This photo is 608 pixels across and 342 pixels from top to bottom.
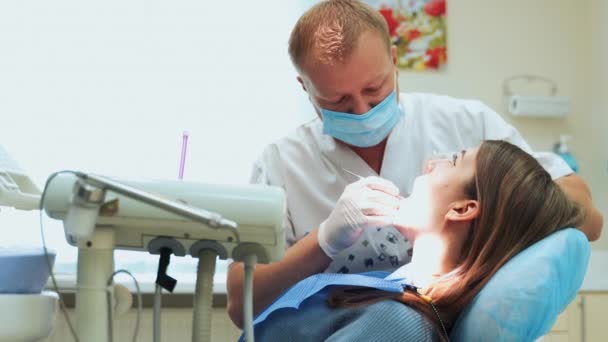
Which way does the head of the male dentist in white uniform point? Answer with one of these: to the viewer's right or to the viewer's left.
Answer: to the viewer's right

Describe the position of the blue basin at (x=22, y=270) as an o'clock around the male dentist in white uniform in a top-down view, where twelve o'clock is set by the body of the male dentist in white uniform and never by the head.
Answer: The blue basin is roughly at 1 o'clock from the male dentist in white uniform.

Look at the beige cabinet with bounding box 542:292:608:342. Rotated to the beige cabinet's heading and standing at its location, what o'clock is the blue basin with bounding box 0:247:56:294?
The blue basin is roughly at 1 o'clock from the beige cabinet.

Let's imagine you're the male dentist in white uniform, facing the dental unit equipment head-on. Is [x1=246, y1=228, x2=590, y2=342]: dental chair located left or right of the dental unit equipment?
left

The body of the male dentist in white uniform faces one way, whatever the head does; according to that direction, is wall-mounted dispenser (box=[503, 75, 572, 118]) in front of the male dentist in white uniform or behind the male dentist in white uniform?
behind

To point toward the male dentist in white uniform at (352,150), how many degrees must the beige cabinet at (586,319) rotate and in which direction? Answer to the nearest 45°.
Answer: approximately 45° to its right

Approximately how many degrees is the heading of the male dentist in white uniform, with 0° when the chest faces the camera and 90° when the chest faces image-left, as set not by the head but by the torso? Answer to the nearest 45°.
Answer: approximately 0°

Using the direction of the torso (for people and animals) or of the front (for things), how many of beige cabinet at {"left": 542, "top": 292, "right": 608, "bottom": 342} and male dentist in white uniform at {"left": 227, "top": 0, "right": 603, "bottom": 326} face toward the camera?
2

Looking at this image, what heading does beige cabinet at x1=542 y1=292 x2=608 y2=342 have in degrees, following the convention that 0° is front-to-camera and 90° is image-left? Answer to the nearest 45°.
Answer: approximately 0°

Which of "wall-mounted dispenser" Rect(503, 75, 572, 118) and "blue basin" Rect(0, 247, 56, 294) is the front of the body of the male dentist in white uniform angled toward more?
the blue basin

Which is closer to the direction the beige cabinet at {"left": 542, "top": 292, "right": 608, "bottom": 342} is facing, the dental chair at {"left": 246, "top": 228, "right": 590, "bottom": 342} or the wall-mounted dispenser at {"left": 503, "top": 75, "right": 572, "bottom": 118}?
the dental chair

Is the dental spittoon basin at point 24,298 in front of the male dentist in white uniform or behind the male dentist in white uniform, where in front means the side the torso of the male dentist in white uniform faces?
in front
